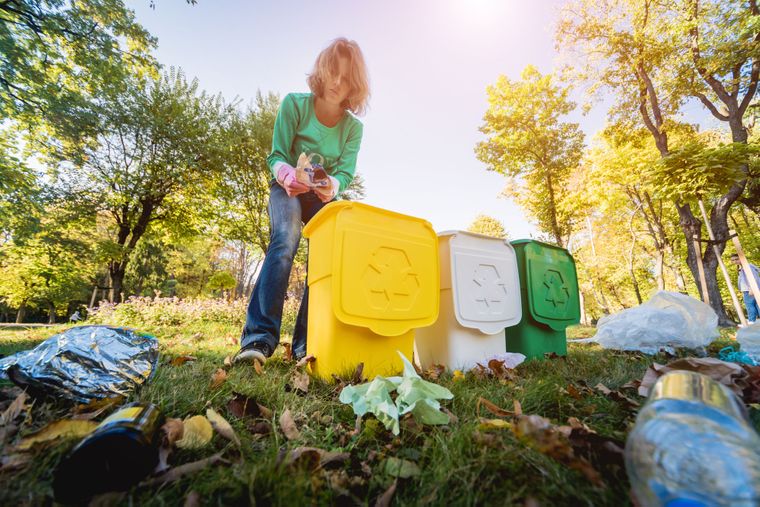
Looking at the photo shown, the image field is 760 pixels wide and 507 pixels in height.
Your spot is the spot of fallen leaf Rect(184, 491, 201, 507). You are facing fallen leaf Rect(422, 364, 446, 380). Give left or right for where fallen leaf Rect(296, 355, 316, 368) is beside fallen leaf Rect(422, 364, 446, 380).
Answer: left

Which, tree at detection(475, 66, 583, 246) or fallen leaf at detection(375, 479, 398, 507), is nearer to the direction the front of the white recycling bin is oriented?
the fallen leaf

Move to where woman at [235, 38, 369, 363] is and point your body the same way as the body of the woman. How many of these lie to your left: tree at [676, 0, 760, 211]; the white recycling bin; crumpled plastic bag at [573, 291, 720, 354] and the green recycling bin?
4

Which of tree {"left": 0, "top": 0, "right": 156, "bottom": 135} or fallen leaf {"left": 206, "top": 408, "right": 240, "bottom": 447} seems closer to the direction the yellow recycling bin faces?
the fallen leaf

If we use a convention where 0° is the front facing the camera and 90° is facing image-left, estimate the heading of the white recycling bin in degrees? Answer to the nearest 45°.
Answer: approximately 315°

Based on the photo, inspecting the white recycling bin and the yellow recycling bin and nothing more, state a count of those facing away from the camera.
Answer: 0

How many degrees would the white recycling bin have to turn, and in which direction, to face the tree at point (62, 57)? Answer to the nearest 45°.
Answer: approximately 135° to its right

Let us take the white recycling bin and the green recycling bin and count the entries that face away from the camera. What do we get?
0

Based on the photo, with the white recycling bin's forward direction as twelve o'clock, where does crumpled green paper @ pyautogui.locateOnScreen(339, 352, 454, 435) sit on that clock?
The crumpled green paper is roughly at 2 o'clock from the white recycling bin.

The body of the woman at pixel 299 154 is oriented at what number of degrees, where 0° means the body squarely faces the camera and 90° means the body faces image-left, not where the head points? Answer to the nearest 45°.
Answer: approximately 0°

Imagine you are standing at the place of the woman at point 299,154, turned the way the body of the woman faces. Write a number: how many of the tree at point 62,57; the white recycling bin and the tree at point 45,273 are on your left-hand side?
1

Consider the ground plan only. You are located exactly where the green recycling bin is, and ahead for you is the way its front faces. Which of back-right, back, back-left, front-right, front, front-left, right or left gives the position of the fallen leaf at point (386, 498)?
front-right
